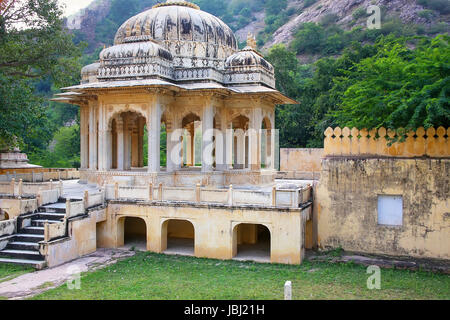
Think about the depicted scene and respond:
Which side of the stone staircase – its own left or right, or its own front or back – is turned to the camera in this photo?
front

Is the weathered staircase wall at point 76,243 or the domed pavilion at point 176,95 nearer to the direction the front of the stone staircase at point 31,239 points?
the weathered staircase wall

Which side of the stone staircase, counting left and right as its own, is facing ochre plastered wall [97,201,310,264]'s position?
left

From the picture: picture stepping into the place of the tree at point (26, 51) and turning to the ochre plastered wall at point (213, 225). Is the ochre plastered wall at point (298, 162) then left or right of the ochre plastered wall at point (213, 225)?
left

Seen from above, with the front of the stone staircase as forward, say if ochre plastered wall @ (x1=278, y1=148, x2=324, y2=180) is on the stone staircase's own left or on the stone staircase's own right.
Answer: on the stone staircase's own left

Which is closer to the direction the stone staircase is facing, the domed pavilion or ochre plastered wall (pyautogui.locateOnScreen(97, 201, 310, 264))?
the ochre plastered wall

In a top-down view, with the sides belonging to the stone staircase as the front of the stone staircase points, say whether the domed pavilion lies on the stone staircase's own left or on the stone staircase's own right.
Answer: on the stone staircase's own left
